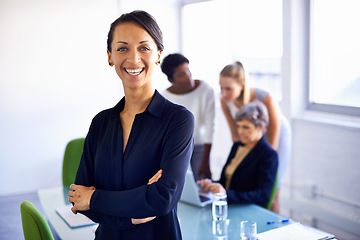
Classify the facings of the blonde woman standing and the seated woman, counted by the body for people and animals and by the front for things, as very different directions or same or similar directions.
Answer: same or similar directions

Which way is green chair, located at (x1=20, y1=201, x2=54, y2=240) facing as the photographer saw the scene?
facing to the right of the viewer

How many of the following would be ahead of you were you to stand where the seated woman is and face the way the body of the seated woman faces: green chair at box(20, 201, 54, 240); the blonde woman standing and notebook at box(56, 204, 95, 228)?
2

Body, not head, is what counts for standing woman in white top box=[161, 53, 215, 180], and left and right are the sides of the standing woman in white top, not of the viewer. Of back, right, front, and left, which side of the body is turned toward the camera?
front

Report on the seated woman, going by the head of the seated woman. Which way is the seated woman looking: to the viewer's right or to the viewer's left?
to the viewer's left

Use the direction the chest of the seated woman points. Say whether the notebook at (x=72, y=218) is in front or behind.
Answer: in front

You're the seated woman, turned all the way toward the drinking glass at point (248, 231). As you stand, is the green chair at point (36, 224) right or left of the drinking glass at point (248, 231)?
right

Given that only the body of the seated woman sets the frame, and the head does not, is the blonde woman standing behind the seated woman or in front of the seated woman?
behind

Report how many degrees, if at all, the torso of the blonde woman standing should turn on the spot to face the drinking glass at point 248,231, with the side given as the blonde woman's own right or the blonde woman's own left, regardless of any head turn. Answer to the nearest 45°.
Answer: approximately 45° to the blonde woman's own left

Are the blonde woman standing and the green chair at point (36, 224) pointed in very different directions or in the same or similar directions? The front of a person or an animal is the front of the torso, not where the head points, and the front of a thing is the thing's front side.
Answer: very different directions

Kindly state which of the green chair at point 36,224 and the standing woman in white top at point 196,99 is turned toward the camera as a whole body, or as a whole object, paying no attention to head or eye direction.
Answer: the standing woman in white top

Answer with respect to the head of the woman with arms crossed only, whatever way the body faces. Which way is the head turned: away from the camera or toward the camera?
toward the camera

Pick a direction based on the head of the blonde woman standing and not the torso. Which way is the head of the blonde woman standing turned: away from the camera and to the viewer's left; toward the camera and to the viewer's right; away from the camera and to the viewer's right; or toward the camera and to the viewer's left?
toward the camera and to the viewer's left

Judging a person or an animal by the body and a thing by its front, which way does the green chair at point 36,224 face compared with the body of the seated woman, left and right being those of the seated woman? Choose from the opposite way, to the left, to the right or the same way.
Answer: the opposite way

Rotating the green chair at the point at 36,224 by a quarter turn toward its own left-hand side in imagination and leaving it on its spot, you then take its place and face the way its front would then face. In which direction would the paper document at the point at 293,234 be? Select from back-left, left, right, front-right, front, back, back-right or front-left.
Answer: right

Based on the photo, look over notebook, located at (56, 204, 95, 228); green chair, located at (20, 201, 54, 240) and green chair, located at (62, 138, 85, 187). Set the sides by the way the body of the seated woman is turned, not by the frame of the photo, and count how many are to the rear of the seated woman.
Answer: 0
